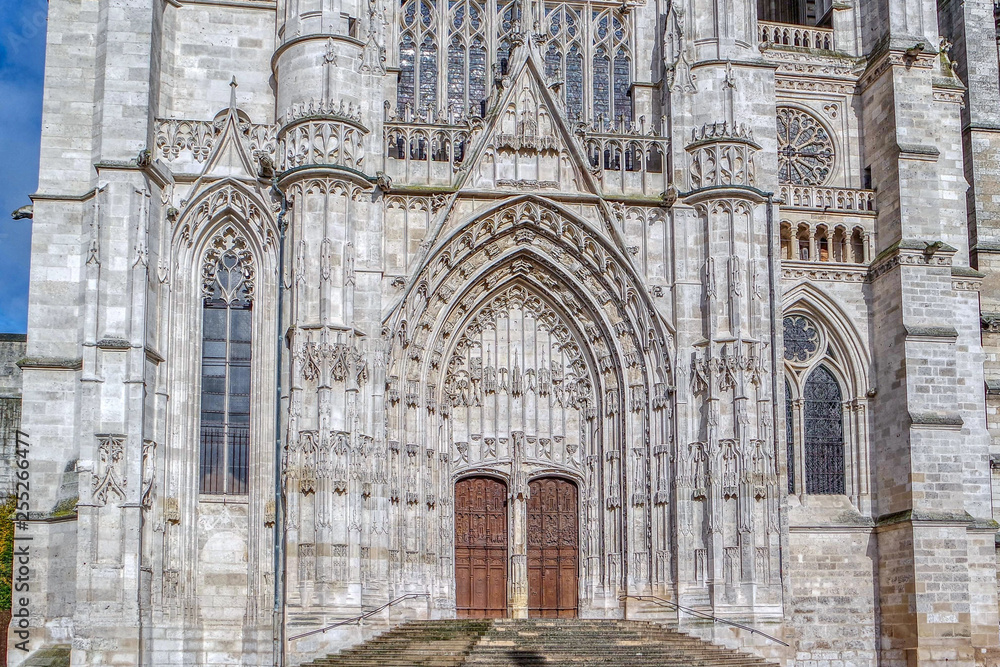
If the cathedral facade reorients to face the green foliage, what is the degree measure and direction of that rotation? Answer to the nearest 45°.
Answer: approximately 90° to its right

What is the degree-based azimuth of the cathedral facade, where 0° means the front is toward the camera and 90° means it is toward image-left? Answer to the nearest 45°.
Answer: approximately 0°
